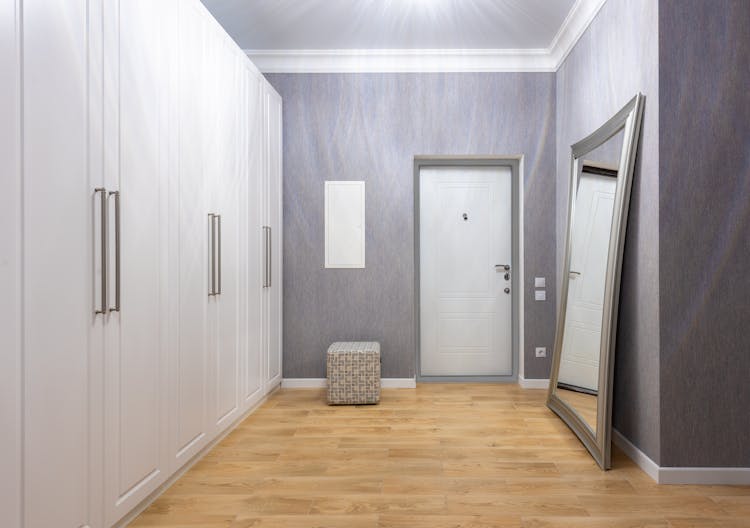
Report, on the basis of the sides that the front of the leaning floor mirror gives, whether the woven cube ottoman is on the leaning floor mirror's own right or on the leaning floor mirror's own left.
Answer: on the leaning floor mirror's own right

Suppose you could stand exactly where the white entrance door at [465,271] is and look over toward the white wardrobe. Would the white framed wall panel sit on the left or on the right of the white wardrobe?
right

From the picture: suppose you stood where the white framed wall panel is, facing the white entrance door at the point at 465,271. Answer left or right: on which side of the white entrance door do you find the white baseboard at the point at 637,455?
right

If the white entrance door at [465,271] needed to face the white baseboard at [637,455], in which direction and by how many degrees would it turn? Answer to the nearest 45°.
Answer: approximately 45° to its left

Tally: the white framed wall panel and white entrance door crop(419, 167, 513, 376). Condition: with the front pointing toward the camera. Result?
2

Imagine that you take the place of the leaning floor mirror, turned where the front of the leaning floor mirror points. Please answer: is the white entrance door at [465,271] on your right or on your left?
on your right

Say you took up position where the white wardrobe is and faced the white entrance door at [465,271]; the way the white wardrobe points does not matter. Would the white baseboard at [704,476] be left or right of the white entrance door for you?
right

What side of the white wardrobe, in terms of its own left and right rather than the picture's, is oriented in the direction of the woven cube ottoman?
left

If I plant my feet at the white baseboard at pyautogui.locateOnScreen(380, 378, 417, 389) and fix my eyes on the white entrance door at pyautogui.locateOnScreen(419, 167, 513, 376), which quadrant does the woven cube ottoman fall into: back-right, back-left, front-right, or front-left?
back-right
